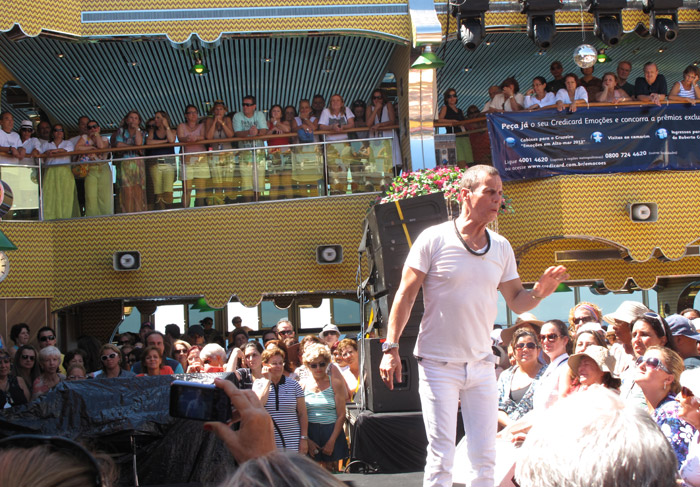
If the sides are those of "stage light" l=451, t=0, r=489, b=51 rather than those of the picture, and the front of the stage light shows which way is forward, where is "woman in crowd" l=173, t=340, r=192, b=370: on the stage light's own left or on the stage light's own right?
on the stage light's own right

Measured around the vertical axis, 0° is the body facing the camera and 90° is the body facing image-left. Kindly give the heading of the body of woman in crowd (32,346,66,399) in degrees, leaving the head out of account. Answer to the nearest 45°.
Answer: approximately 315°

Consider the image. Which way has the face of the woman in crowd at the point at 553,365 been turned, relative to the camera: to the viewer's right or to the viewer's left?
to the viewer's left

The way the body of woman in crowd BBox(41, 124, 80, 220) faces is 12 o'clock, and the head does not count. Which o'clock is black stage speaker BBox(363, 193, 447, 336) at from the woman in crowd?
The black stage speaker is roughly at 11 o'clock from the woman in crowd.

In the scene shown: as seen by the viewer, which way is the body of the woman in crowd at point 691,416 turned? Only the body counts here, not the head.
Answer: to the viewer's left

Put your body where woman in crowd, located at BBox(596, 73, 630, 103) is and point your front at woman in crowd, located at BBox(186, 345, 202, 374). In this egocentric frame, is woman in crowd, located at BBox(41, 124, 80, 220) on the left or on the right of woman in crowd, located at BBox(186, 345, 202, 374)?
right

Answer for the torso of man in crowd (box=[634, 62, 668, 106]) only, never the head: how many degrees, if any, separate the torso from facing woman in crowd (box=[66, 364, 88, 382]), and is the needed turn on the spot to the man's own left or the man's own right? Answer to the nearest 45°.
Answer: approximately 45° to the man's own right

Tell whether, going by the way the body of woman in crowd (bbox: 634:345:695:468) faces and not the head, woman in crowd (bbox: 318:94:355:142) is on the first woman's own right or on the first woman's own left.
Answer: on the first woman's own right

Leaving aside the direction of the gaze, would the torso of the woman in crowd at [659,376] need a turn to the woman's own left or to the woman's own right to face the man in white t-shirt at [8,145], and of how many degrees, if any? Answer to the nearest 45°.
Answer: approximately 90° to the woman's own right
